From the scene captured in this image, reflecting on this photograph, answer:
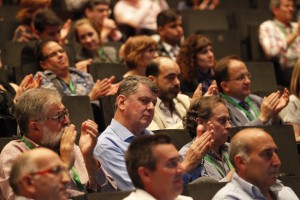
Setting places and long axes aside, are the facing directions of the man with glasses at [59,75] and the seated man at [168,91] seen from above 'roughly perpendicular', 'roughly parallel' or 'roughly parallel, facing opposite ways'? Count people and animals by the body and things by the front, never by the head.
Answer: roughly parallel

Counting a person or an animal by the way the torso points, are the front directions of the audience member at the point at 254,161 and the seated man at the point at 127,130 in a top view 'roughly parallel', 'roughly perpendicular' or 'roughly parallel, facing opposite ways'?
roughly parallel

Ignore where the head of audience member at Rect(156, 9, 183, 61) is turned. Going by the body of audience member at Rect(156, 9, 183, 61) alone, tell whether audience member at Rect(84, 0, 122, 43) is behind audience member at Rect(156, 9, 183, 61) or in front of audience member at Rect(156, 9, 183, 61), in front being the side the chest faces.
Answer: behind

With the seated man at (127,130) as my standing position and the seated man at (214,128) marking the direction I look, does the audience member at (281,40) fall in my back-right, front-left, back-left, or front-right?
front-left

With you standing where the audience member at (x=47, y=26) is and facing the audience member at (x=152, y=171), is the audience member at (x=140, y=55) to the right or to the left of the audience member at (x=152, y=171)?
left

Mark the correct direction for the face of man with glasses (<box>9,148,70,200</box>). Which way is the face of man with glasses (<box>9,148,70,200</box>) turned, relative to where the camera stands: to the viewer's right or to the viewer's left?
to the viewer's right

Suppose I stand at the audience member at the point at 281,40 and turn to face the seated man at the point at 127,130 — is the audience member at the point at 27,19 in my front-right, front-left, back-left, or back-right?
front-right

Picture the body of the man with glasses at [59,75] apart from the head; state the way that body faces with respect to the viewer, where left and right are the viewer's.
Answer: facing the viewer and to the right of the viewer

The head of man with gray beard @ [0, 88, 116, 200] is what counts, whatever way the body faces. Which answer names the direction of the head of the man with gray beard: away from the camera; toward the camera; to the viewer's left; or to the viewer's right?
to the viewer's right

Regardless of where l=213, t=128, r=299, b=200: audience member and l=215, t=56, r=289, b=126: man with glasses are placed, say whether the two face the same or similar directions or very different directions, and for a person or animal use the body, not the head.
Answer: same or similar directions
